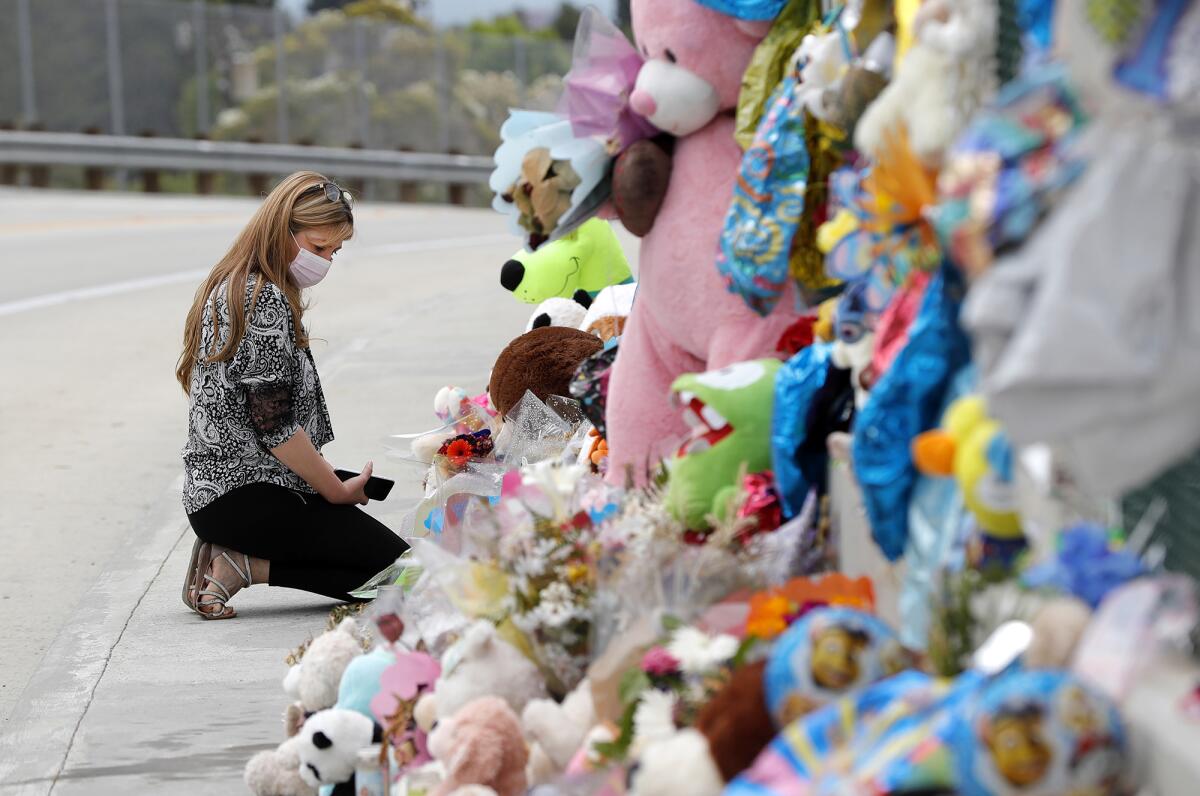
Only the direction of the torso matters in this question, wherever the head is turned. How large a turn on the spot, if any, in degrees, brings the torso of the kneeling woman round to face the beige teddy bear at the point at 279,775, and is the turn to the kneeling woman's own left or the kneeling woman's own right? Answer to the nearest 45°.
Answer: approximately 90° to the kneeling woman's own right

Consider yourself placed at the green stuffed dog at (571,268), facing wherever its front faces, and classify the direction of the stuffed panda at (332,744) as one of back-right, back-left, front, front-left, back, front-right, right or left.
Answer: left

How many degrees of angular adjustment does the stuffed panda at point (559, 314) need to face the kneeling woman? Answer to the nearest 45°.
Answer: approximately 45° to its left

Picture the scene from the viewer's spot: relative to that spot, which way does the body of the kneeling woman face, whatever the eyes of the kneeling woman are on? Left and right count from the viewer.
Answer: facing to the right of the viewer

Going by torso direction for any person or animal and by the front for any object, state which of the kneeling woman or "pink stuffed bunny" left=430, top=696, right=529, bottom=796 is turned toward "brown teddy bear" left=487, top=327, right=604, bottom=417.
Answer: the kneeling woman

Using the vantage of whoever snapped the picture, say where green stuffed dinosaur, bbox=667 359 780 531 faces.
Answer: facing to the left of the viewer

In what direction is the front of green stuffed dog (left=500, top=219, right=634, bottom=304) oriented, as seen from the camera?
facing to the left of the viewer

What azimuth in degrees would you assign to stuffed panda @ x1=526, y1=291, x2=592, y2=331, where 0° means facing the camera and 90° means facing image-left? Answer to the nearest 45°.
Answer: approximately 90°

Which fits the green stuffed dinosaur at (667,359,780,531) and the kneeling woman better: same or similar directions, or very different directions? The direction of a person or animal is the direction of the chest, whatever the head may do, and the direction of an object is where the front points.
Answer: very different directions
